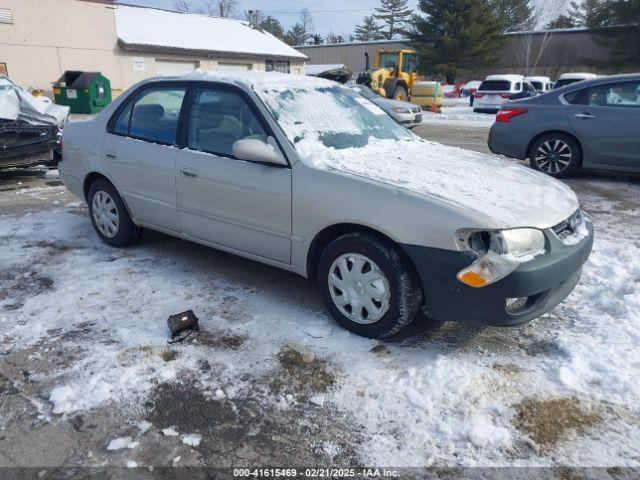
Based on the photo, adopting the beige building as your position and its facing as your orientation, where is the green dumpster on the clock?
The green dumpster is roughly at 2 o'clock from the beige building.

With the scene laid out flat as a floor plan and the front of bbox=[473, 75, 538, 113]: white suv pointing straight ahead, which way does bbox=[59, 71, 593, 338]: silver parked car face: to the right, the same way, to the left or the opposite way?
to the right

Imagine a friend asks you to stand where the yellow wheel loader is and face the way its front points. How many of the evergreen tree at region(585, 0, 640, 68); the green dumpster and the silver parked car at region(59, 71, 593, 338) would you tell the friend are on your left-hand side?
1

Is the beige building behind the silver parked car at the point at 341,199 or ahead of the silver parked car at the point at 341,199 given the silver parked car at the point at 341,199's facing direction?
behind

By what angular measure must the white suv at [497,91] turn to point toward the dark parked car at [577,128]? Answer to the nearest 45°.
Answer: approximately 135° to its right

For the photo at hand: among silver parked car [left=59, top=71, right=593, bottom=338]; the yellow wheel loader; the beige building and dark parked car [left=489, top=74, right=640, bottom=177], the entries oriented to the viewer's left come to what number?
0

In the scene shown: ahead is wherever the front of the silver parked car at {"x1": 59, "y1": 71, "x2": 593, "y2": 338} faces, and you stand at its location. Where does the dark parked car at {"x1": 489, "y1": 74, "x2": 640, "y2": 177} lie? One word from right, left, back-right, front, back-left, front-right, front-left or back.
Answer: left

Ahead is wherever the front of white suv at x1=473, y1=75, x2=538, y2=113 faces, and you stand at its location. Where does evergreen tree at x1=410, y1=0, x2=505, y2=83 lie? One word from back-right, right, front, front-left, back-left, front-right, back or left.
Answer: front-left

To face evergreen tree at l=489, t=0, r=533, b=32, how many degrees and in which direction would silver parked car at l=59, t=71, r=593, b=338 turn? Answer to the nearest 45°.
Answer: approximately 135° to its left

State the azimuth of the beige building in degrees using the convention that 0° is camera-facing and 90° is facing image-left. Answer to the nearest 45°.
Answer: approximately 315°

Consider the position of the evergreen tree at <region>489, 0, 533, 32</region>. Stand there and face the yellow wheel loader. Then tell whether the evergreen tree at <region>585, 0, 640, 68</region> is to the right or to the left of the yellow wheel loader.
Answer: left

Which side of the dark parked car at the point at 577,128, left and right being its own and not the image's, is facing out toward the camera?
right

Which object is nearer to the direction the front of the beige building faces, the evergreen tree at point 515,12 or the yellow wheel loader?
the yellow wheel loader

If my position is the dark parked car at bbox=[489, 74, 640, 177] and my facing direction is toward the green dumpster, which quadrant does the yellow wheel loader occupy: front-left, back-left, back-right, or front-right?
front-right

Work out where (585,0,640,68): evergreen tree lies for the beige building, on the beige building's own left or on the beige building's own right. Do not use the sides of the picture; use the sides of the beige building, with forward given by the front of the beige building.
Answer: on the beige building's own left

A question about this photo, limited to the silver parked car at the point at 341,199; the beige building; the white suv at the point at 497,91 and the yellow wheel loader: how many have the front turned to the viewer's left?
0
